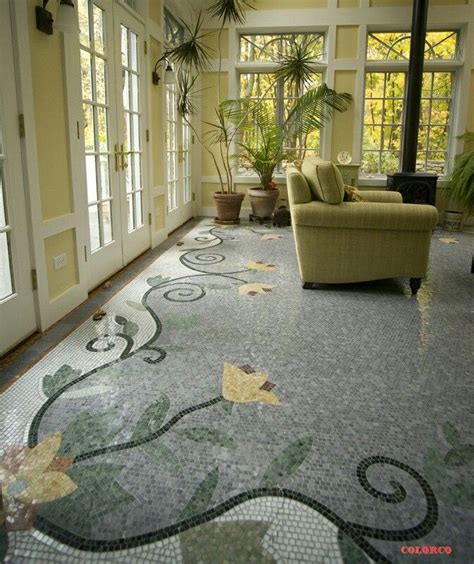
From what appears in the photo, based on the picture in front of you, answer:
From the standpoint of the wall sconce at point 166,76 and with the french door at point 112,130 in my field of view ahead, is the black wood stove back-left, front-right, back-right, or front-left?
back-left

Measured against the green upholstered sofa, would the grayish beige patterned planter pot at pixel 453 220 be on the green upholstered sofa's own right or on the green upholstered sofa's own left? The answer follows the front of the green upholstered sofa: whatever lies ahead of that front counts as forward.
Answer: on the green upholstered sofa's own left

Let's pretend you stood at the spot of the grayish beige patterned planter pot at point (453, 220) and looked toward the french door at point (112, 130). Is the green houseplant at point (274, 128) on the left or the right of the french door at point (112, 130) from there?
right
